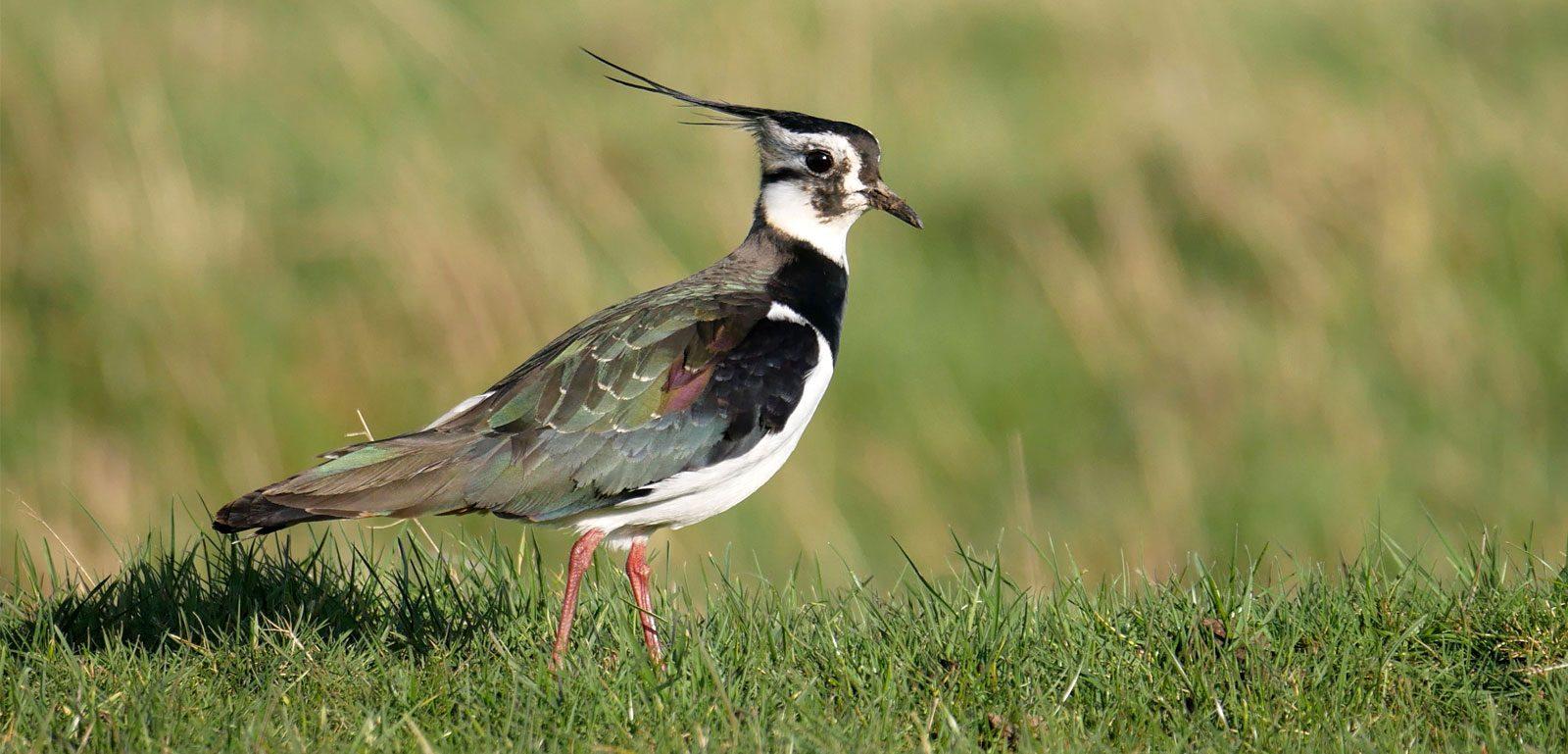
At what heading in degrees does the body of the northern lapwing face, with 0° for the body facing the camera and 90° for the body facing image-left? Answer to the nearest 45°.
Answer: approximately 270°
